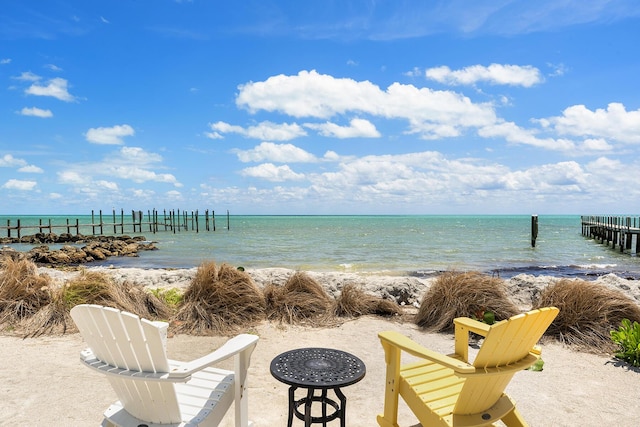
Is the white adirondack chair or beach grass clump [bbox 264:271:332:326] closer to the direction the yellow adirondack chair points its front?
the beach grass clump

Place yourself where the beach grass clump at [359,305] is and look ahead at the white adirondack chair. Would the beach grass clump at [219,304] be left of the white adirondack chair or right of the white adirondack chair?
right

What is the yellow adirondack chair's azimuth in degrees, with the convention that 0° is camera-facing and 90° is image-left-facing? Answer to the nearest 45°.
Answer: approximately 135°

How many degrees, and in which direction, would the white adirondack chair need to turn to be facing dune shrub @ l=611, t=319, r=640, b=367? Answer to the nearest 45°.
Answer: approximately 45° to its right

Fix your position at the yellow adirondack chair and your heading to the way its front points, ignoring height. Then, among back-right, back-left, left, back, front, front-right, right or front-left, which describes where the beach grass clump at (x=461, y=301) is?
front-right

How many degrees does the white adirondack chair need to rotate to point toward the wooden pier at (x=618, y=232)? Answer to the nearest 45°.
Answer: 0° — it already faces it

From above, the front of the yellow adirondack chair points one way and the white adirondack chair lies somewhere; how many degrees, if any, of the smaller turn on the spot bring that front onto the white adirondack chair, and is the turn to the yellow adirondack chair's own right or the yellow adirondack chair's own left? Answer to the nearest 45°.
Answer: approximately 90° to the yellow adirondack chair's own left

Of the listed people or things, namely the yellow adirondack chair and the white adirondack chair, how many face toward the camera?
0

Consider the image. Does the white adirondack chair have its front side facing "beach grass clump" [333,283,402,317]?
yes

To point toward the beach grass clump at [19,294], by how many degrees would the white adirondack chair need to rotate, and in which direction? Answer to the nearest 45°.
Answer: approximately 45° to its left

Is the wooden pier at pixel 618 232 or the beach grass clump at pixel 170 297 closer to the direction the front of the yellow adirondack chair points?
the beach grass clump

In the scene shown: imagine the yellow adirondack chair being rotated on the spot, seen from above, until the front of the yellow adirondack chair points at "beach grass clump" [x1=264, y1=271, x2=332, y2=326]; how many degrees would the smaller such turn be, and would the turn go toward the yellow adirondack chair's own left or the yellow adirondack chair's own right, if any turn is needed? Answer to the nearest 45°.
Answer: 0° — it already faces it
